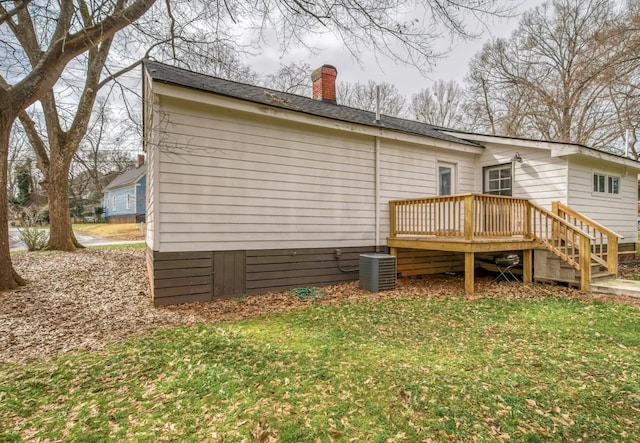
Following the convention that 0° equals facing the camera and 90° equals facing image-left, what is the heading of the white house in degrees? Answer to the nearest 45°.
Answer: approximately 135°

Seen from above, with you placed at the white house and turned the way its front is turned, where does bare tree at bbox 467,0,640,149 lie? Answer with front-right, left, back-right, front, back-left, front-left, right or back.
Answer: right

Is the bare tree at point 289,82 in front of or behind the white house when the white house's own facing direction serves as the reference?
in front

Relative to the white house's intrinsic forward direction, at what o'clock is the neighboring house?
The neighboring house is roughly at 12 o'clock from the white house.

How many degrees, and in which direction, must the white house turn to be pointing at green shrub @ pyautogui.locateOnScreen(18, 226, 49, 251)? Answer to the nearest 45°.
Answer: approximately 45° to its left

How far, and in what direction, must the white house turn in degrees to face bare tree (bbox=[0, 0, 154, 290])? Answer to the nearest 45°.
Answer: approximately 90° to its left

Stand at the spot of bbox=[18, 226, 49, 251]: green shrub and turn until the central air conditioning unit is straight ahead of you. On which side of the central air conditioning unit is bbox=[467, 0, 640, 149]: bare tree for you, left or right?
left
